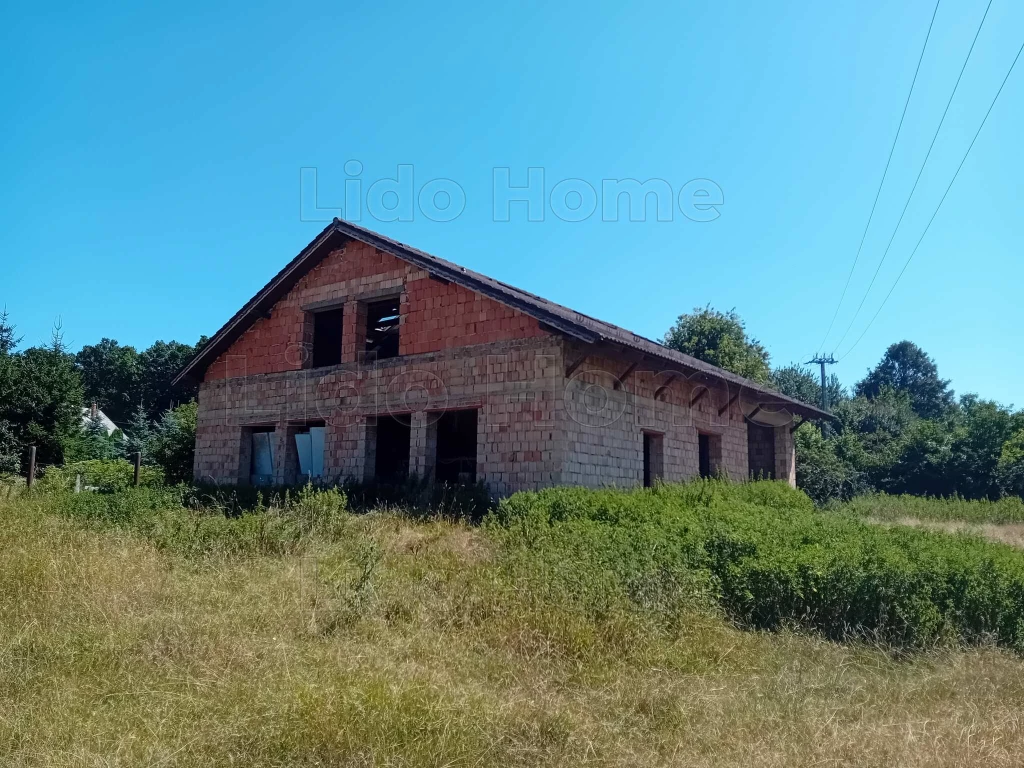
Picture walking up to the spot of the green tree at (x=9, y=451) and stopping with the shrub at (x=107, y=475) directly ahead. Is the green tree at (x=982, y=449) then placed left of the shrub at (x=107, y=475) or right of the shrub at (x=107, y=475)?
left
